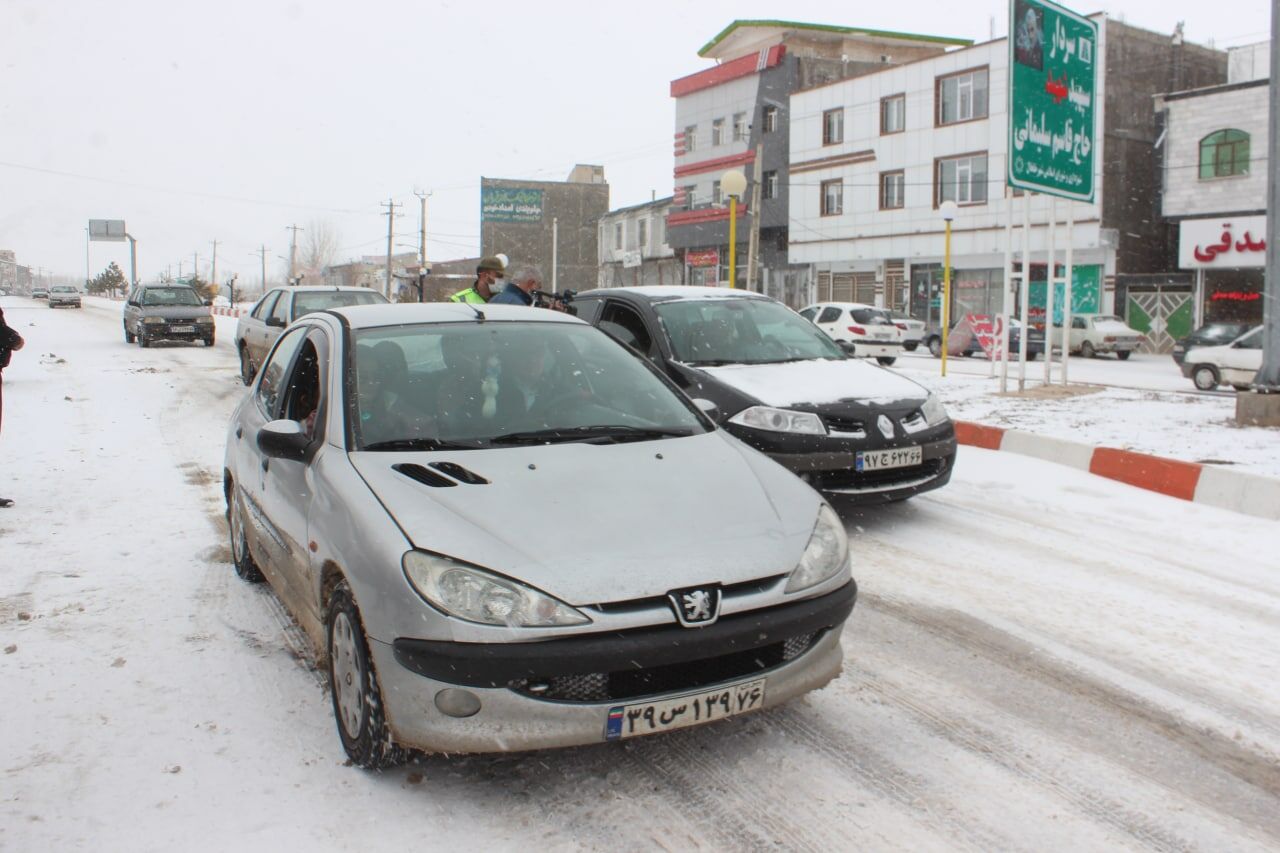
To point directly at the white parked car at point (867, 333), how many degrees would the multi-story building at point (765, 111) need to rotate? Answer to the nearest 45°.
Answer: approximately 45° to its left

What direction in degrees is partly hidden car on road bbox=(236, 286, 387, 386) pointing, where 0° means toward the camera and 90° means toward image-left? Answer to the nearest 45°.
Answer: approximately 315°

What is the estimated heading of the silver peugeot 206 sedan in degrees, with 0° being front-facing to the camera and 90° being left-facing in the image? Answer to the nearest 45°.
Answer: approximately 315°

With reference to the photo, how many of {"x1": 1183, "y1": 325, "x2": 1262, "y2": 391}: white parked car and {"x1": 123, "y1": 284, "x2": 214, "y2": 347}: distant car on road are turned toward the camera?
1

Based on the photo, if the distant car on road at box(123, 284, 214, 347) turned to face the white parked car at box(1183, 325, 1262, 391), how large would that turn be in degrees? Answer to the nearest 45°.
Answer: approximately 45° to its left
